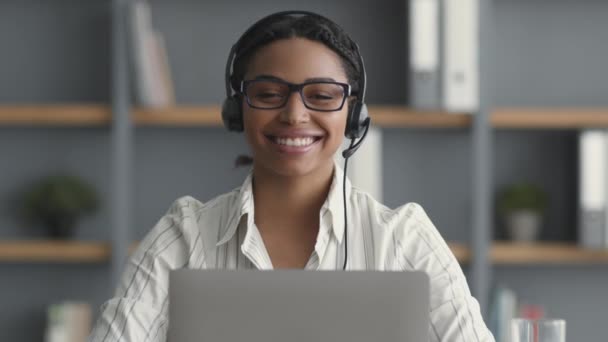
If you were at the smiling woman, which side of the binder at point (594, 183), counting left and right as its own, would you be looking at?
front

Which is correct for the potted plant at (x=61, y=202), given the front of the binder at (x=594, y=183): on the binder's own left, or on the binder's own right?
on the binder's own right

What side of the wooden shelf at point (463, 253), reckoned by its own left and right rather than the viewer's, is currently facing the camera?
front

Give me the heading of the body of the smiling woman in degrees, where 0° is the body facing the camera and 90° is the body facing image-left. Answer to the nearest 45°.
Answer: approximately 0°

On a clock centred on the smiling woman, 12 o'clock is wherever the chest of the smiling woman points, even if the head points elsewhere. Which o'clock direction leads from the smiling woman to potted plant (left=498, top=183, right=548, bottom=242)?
The potted plant is roughly at 7 o'clock from the smiling woman.

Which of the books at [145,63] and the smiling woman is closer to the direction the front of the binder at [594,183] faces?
the smiling woman

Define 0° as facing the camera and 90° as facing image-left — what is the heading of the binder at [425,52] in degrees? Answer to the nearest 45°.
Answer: approximately 0°

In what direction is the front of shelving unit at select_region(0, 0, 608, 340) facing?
toward the camera

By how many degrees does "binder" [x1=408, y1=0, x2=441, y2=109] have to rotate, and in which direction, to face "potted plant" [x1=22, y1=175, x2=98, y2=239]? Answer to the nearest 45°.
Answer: approximately 90° to its right

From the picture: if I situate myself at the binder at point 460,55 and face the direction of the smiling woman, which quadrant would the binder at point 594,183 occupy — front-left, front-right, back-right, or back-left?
back-left

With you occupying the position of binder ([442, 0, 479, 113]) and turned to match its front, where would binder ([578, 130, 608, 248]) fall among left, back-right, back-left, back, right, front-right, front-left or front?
left
